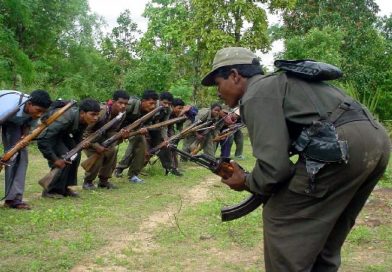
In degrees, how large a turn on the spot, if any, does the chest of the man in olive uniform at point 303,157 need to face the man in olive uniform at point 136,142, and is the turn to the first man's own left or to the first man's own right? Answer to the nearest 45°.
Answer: approximately 45° to the first man's own right

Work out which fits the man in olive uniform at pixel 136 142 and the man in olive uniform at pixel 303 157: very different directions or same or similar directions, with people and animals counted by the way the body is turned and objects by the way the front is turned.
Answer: very different directions

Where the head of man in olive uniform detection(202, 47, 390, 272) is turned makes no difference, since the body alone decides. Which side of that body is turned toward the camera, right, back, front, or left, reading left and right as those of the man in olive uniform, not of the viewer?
left

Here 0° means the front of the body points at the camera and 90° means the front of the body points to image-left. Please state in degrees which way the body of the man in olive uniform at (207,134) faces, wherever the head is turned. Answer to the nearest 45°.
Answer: approximately 315°

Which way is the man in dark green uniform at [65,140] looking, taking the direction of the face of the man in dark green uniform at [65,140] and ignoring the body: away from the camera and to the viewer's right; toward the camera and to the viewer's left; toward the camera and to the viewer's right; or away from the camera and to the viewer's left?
toward the camera and to the viewer's right

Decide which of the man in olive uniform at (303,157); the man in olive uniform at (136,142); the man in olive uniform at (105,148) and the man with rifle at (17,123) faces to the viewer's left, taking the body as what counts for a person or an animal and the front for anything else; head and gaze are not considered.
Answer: the man in olive uniform at (303,157)

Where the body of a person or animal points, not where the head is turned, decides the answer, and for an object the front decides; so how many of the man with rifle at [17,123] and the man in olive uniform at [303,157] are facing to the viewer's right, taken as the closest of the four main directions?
1

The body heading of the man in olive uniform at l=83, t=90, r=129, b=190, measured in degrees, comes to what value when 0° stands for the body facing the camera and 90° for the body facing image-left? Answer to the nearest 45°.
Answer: approximately 315°

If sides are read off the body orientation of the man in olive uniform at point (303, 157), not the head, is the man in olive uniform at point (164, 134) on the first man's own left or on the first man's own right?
on the first man's own right

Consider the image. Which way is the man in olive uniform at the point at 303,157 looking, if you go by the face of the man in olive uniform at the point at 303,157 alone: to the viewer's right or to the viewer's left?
to the viewer's left

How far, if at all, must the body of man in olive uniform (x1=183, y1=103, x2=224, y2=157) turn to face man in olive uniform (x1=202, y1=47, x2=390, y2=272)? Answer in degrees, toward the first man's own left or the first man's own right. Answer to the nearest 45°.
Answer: approximately 45° to the first man's own right

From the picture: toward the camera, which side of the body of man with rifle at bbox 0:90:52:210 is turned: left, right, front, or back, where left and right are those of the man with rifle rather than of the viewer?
right

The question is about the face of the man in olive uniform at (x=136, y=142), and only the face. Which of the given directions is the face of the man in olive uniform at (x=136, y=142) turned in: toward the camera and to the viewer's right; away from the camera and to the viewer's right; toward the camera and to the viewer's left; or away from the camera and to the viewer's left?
toward the camera and to the viewer's right
